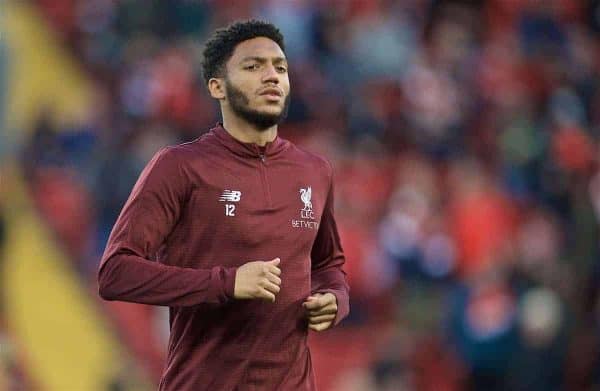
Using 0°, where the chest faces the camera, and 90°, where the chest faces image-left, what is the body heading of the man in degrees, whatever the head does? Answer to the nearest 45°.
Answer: approximately 315°
